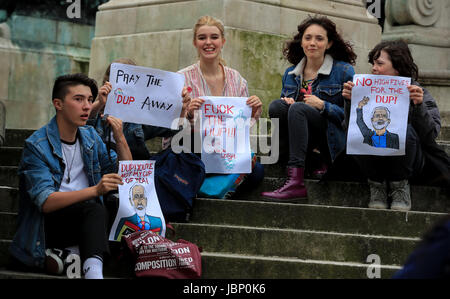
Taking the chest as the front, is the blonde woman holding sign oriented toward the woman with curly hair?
no

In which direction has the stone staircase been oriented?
toward the camera

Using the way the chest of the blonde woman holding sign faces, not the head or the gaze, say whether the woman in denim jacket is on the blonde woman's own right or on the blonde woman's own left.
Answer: on the blonde woman's own left

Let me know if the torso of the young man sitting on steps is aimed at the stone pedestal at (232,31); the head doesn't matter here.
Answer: no

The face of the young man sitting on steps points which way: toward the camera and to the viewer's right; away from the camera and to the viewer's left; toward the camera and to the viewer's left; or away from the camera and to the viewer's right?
toward the camera and to the viewer's right

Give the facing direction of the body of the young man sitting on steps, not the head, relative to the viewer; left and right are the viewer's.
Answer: facing the viewer and to the right of the viewer

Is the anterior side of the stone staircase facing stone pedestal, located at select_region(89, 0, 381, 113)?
no

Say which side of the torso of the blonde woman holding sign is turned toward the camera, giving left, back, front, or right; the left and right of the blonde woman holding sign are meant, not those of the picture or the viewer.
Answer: front

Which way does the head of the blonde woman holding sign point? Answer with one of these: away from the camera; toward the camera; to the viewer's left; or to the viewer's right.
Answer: toward the camera

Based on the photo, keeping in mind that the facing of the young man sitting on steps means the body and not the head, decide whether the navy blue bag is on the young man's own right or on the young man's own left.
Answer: on the young man's own left

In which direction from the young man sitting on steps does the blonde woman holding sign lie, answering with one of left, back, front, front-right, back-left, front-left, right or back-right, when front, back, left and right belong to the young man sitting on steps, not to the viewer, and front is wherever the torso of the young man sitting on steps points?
left

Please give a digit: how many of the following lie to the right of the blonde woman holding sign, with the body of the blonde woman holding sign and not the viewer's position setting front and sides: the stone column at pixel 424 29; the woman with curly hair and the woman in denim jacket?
0

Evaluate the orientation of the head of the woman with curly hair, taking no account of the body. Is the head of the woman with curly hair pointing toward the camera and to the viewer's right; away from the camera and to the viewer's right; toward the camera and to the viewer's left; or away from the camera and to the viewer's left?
toward the camera and to the viewer's left

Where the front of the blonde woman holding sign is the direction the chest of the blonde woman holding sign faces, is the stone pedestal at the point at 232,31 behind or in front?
behind

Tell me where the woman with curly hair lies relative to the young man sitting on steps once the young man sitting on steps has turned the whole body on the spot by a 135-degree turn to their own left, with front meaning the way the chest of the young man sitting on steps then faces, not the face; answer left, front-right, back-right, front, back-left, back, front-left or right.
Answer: right
